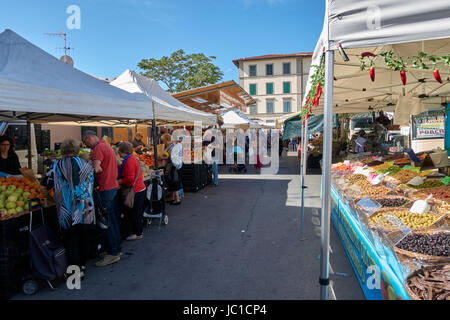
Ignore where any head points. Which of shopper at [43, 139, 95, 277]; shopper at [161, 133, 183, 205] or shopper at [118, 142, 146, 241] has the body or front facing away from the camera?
shopper at [43, 139, 95, 277]

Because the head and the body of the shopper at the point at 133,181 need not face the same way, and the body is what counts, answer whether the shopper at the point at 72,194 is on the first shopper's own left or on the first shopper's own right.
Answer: on the first shopper's own left

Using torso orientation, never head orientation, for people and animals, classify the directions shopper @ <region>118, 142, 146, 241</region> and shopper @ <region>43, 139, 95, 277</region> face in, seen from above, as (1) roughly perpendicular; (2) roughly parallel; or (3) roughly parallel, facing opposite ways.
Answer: roughly perpendicular

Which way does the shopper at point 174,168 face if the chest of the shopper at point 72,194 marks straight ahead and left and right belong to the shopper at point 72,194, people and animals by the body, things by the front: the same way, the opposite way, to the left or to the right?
to the left

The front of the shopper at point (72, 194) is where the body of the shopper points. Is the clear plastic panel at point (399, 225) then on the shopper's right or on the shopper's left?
on the shopper's right

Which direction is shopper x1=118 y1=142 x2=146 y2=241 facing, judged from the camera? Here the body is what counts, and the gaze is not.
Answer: to the viewer's left

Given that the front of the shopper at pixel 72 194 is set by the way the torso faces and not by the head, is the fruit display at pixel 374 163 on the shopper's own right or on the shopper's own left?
on the shopper's own right

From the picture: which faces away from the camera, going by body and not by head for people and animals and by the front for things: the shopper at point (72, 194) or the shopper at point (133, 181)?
the shopper at point (72, 194)

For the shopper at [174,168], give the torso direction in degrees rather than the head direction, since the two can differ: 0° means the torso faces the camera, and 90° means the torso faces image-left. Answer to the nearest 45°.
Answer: approximately 90°

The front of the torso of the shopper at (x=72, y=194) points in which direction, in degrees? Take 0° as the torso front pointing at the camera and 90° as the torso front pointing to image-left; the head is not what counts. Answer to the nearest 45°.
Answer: approximately 180°

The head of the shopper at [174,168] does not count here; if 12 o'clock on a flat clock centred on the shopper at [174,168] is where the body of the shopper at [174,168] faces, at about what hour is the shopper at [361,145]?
the shopper at [361,145] is roughly at 5 o'clock from the shopper at [174,168].

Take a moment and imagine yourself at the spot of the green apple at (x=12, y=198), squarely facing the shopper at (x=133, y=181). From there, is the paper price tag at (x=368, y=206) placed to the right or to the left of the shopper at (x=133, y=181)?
right

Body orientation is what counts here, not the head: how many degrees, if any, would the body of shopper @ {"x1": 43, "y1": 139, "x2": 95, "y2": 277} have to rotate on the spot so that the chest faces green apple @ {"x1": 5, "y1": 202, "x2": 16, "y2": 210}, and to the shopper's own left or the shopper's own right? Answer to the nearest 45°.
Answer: approximately 90° to the shopper's own left

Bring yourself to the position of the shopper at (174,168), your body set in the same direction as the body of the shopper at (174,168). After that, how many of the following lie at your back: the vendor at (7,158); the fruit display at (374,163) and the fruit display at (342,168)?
2

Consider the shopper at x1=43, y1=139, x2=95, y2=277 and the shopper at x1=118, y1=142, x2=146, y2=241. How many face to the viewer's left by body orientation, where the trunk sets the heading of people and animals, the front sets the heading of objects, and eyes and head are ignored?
1
